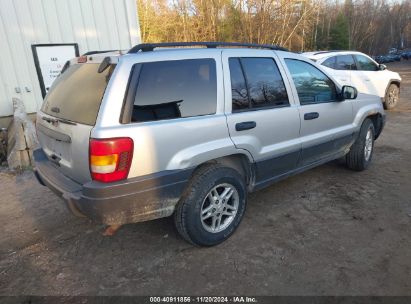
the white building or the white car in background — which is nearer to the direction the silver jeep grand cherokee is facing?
the white car in background

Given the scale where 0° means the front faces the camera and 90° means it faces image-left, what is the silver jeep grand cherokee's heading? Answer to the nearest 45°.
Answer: approximately 225°

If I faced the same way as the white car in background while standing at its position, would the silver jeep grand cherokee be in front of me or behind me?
behind

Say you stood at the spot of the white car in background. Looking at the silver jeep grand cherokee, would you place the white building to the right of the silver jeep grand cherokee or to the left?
right

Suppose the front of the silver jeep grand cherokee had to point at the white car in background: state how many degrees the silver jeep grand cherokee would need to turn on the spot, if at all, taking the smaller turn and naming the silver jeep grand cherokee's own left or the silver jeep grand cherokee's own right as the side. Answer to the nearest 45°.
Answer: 0° — it already faces it

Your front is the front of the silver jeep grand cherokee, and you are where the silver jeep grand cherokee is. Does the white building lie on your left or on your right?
on your left

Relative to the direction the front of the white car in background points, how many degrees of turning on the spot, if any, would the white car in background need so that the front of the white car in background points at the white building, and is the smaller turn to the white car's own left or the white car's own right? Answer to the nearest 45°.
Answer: approximately 180°

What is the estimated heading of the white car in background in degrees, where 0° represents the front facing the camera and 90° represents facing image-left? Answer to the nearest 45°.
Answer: approximately 225°
